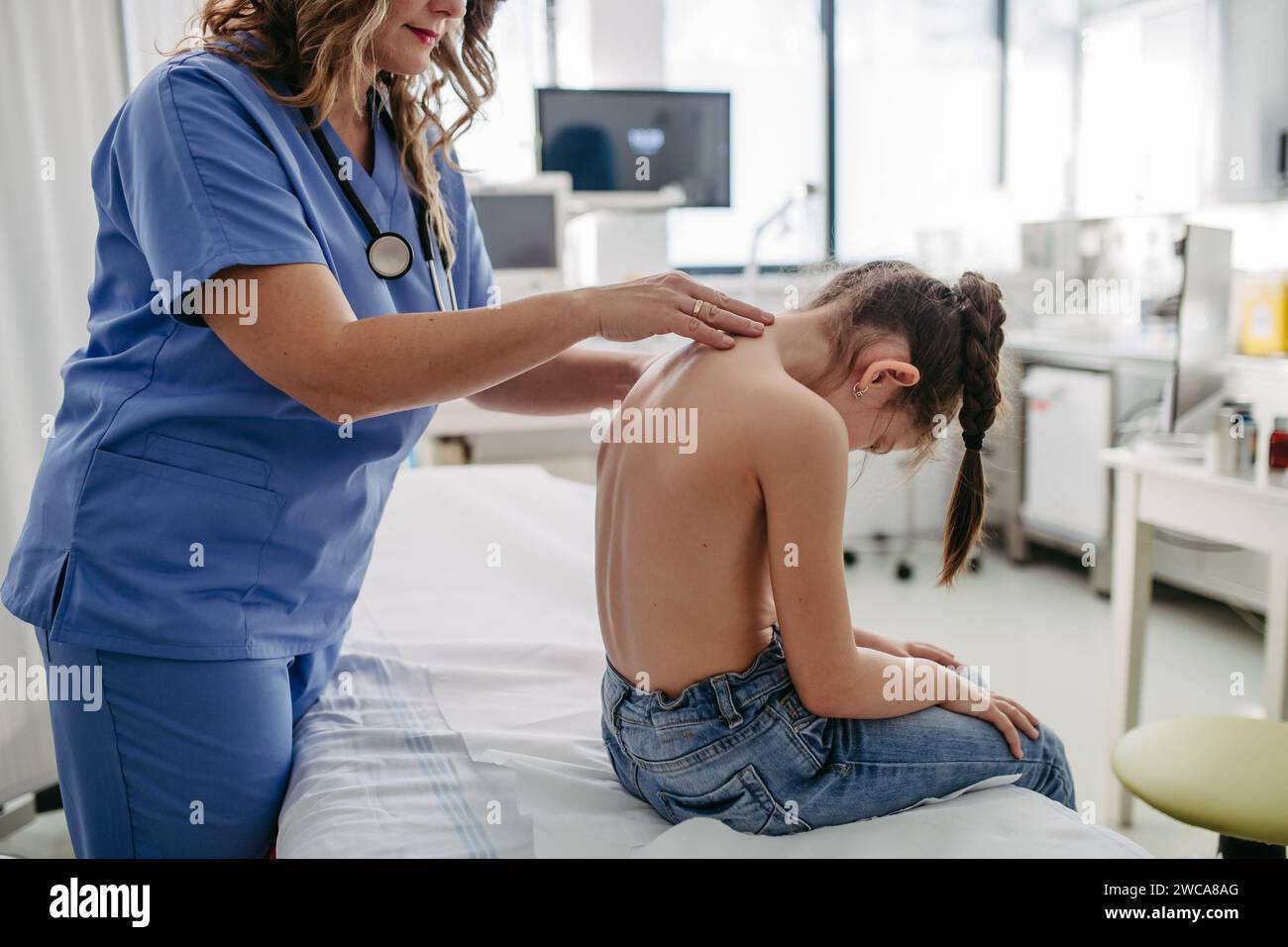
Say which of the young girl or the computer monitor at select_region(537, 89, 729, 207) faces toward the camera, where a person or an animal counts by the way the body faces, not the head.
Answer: the computer monitor

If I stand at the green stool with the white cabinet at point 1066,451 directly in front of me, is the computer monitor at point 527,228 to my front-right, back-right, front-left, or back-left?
front-left

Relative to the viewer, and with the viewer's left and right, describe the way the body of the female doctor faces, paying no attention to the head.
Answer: facing the viewer and to the right of the viewer

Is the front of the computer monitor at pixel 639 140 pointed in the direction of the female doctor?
yes

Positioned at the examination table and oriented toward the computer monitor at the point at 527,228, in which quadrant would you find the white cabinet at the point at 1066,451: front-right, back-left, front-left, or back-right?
front-right

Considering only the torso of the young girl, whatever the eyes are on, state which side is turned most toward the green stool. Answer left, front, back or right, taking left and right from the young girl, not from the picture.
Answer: front

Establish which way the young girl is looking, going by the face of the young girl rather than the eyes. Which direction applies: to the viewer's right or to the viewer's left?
to the viewer's right

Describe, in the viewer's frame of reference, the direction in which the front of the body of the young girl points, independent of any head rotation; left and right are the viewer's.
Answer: facing away from the viewer and to the right of the viewer

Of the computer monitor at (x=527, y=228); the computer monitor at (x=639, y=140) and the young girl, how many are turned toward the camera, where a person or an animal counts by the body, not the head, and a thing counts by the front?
2

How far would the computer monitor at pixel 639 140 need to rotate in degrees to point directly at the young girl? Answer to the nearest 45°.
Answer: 0° — it already faces them

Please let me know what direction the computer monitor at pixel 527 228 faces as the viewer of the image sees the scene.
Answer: facing the viewer

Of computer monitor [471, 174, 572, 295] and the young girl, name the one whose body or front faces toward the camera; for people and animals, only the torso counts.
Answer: the computer monitor

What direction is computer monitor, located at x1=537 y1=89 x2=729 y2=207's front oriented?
toward the camera

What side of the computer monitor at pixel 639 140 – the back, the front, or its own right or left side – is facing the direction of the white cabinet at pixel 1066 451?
left

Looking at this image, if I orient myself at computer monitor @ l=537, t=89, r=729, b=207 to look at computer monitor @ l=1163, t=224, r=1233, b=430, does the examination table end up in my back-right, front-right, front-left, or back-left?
front-right

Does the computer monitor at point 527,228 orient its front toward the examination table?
yes

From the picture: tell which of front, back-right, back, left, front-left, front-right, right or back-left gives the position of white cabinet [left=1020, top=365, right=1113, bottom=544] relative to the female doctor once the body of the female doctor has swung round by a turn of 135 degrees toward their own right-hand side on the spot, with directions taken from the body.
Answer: back-right
